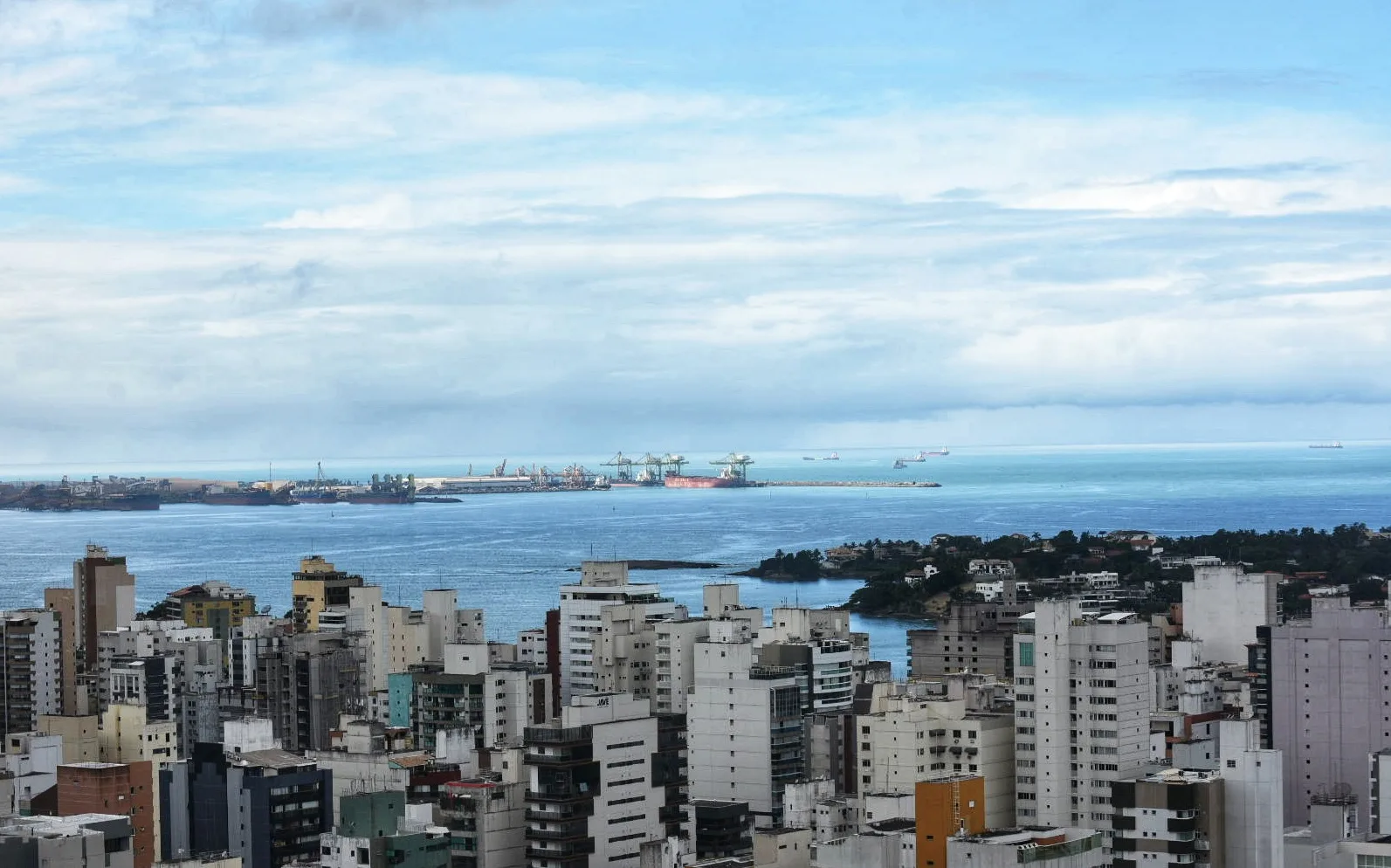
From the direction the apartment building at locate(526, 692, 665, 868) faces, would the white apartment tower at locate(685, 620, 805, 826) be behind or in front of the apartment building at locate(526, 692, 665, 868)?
behind

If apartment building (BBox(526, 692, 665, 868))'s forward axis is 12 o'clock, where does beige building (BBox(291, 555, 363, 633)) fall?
The beige building is roughly at 4 o'clock from the apartment building.

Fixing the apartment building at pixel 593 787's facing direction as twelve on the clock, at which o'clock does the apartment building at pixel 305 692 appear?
the apartment building at pixel 305 692 is roughly at 4 o'clock from the apartment building at pixel 593 787.

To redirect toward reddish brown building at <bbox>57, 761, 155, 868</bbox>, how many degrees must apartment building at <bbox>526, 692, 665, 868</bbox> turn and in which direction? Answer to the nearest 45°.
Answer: approximately 45° to its right

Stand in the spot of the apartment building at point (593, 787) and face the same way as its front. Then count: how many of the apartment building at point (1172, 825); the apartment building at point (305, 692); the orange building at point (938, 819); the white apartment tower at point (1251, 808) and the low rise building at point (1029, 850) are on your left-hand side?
4

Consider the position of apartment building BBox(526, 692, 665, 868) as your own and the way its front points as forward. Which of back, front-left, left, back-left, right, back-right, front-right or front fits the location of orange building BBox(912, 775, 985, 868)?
left

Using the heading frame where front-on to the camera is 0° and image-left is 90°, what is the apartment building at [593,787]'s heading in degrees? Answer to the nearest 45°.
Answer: approximately 45°

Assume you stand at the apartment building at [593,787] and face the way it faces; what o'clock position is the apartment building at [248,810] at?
the apartment building at [248,810] is roughly at 2 o'clock from the apartment building at [593,787].

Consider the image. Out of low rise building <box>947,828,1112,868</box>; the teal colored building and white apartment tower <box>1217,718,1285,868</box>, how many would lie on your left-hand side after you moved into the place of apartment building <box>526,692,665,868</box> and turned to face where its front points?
2

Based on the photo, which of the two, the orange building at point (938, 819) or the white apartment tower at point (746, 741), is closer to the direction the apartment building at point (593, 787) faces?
the orange building

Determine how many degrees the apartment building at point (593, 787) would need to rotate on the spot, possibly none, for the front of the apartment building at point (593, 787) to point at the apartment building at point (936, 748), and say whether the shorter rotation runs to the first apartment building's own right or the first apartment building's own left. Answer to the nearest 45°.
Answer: approximately 135° to the first apartment building's own left

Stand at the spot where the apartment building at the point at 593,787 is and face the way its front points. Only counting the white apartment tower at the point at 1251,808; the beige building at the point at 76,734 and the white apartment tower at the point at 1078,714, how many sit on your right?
1
